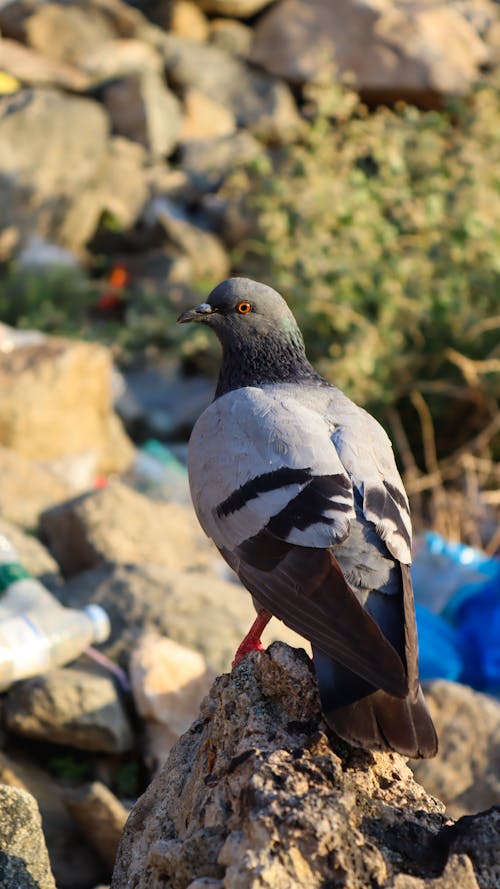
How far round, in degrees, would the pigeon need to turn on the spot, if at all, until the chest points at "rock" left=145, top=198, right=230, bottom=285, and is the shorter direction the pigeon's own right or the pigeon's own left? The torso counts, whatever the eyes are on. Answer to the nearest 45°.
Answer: approximately 45° to the pigeon's own right

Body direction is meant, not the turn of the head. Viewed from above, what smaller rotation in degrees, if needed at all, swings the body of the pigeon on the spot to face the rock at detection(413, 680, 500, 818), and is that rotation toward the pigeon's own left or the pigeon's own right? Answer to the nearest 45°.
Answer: approximately 90° to the pigeon's own right

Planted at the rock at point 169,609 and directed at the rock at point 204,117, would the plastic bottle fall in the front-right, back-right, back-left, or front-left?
back-left

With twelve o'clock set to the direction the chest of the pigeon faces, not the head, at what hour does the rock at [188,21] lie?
The rock is roughly at 1 o'clock from the pigeon.

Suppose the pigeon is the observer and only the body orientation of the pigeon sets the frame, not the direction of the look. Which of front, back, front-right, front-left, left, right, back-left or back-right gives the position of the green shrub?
front-right

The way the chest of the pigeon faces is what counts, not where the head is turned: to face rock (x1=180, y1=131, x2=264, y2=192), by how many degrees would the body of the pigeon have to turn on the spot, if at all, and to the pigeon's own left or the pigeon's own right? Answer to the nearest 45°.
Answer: approximately 45° to the pigeon's own right

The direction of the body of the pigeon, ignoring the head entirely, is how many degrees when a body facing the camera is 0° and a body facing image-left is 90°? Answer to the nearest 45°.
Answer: approximately 135°

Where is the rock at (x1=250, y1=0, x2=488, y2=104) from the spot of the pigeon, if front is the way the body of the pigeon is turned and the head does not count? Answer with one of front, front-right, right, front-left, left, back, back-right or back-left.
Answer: front-right

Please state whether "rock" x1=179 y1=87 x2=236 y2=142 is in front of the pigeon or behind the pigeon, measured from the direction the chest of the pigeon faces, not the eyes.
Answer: in front

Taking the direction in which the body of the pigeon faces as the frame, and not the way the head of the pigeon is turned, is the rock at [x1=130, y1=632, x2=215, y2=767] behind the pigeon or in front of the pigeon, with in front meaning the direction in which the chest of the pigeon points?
in front

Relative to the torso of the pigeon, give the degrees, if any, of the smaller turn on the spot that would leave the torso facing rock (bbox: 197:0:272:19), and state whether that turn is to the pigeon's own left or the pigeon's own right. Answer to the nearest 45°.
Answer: approximately 45° to the pigeon's own right
